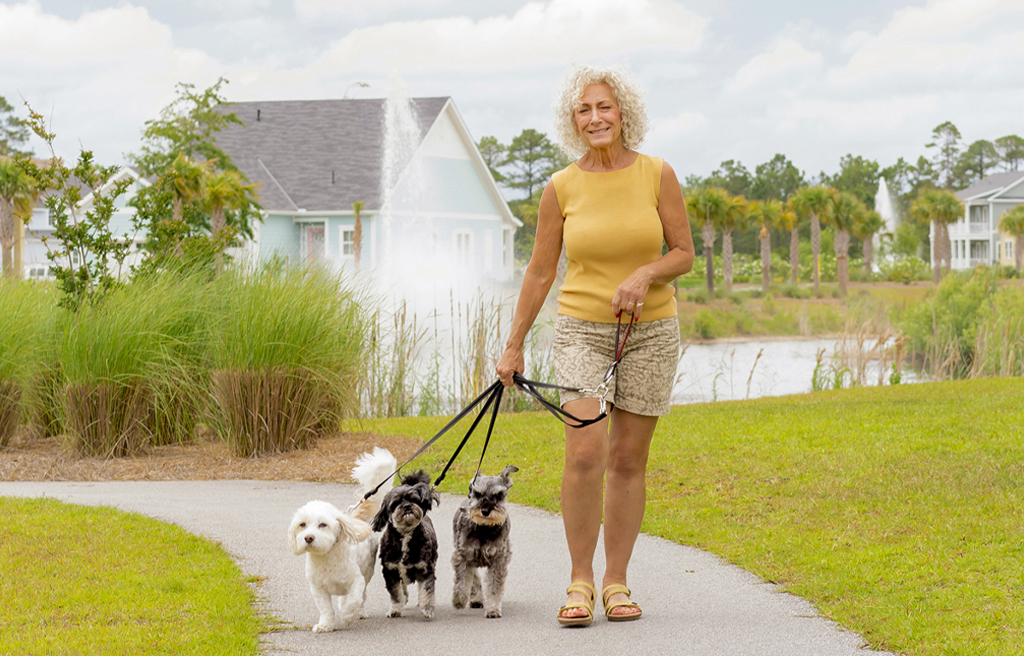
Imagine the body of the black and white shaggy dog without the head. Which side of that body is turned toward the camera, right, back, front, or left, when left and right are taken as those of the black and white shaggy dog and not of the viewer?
front

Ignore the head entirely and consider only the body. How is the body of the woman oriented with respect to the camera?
toward the camera

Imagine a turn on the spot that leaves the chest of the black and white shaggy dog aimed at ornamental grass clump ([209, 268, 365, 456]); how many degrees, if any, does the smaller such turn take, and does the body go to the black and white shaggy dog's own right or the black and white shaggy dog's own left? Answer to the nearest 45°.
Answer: approximately 180°

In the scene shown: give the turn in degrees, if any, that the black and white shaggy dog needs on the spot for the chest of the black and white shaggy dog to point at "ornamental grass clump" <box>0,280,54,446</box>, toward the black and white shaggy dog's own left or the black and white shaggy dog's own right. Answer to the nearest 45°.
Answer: approximately 135° to the black and white shaggy dog's own right

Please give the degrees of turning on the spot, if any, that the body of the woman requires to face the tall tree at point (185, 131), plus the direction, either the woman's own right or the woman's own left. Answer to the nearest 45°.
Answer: approximately 135° to the woman's own right

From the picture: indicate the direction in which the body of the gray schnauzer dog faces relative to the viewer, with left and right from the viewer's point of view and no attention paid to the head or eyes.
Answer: facing the viewer

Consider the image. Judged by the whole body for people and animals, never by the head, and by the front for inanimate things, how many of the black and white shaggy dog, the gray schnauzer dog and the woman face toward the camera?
3

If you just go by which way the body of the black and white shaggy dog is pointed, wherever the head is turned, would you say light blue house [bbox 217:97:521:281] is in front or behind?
behind

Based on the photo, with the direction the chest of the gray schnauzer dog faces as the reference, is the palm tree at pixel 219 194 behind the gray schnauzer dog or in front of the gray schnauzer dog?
behind

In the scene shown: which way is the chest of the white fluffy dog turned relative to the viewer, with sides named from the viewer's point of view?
facing the viewer and to the left of the viewer
